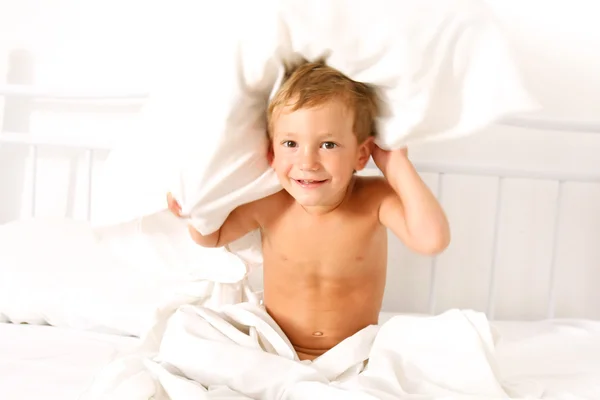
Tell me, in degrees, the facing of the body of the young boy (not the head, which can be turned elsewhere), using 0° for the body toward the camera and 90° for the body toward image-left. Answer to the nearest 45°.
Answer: approximately 0°

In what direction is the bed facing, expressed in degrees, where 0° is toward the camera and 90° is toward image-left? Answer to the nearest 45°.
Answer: approximately 0°
